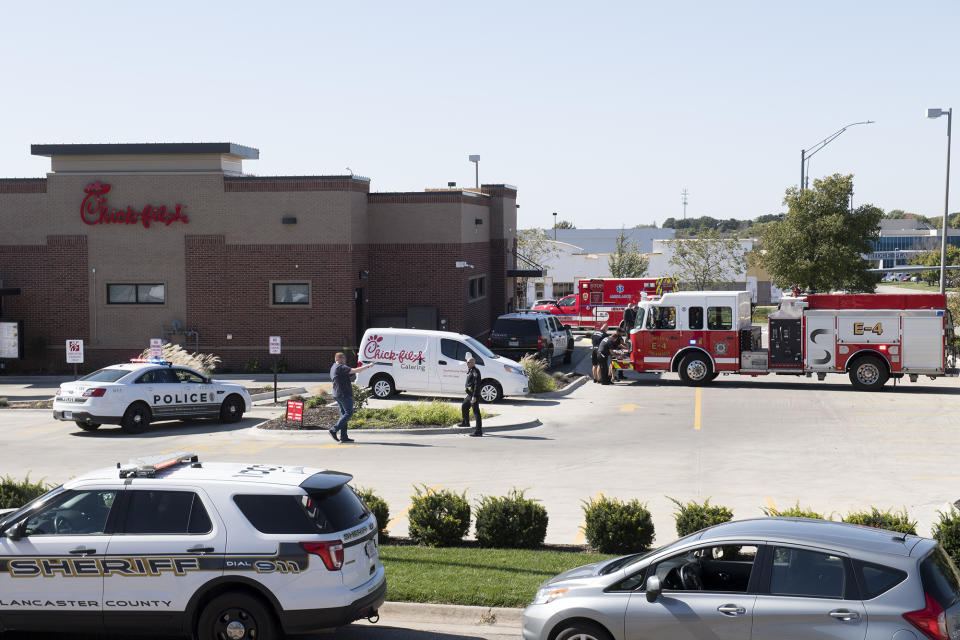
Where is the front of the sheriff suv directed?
to the viewer's left

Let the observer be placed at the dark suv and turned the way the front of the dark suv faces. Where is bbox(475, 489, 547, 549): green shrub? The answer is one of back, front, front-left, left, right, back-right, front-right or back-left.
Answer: back-right

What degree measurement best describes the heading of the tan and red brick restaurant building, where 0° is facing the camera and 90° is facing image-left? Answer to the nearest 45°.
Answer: approximately 0°

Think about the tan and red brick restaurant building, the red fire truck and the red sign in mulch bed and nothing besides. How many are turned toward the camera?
2

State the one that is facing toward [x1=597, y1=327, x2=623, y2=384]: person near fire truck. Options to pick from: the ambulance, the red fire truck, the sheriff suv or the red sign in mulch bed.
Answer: the red fire truck

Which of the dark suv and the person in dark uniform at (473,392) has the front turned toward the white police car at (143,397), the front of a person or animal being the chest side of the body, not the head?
the person in dark uniform

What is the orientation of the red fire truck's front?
to the viewer's left

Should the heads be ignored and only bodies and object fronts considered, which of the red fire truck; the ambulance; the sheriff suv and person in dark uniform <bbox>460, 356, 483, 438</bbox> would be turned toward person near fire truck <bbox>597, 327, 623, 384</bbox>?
the red fire truck

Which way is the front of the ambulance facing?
to the viewer's left

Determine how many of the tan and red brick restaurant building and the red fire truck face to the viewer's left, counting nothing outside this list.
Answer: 1

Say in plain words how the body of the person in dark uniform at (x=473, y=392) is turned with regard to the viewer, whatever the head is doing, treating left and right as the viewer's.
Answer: facing to the left of the viewer

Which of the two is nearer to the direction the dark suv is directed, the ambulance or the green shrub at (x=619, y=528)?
the ambulance

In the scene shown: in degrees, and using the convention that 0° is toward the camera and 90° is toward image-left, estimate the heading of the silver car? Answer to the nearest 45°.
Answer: approximately 90°
